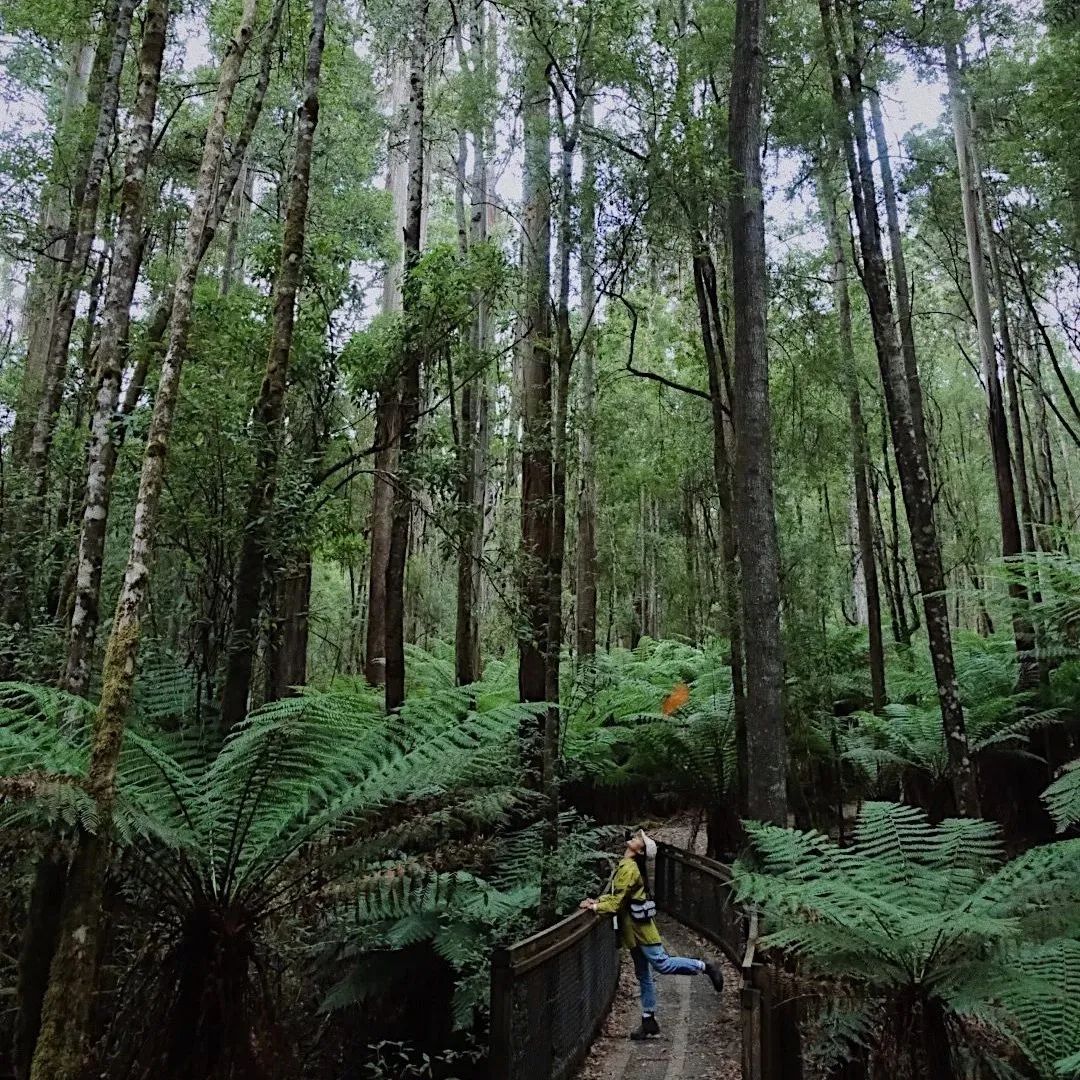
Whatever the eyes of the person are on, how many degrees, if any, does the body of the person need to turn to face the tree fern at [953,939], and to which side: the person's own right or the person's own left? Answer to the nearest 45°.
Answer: approximately 135° to the person's own left

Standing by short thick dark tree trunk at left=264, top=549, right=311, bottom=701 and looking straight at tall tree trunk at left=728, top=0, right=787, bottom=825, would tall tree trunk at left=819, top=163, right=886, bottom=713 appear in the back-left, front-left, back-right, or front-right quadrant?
front-left

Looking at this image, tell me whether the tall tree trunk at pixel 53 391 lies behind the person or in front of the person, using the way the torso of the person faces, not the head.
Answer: in front

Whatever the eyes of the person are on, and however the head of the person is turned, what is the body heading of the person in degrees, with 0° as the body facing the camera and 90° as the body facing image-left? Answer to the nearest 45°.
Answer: approximately 90°

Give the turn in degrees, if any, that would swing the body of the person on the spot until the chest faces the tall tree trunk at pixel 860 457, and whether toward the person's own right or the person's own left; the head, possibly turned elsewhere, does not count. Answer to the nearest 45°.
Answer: approximately 135° to the person's own right
